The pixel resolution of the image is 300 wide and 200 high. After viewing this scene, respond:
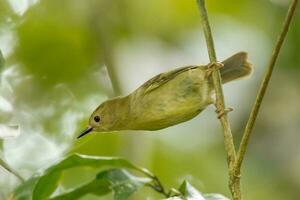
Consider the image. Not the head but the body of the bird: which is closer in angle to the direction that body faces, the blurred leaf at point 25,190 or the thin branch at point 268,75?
the blurred leaf

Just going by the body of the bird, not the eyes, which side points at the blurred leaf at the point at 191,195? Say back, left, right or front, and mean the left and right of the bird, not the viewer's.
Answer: left

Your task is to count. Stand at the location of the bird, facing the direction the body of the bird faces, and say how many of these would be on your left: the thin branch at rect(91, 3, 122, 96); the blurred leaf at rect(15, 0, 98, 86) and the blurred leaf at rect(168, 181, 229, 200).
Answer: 1

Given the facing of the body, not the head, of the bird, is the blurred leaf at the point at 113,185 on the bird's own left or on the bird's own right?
on the bird's own left

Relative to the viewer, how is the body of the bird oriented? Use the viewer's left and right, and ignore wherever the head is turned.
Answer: facing to the left of the viewer

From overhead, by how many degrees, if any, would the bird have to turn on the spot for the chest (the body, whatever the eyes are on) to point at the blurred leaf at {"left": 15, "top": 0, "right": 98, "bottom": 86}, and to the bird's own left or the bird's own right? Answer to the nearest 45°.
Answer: approximately 45° to the bird's own right

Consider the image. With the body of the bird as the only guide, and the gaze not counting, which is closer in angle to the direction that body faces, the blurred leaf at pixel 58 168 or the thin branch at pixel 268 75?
the blurred leaf
